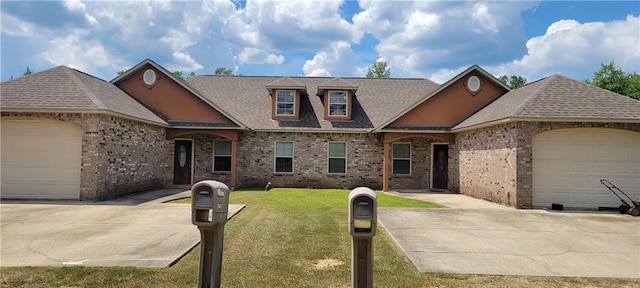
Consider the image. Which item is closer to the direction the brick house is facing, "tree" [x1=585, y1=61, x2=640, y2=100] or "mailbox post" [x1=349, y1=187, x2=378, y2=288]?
the mailbox post

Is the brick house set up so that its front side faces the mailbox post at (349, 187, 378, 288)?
yes

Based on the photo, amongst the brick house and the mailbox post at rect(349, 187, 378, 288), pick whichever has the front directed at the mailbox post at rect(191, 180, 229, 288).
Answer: the brick house

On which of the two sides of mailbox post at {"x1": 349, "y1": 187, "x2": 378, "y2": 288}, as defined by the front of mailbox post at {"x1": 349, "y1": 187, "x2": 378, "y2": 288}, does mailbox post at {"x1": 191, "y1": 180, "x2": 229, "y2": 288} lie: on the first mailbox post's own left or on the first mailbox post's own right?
on the first mailbox post's own right

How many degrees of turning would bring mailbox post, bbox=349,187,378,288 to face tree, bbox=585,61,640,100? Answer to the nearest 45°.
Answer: approximately 135° to its left

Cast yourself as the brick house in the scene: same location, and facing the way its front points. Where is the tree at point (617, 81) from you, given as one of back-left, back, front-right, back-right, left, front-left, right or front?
back-left

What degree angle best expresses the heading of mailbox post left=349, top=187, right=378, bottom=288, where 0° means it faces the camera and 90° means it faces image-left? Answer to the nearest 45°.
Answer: approximately 0°

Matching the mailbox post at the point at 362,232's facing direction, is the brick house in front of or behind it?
behind

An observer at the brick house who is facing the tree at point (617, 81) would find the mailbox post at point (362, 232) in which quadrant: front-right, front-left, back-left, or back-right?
back-right

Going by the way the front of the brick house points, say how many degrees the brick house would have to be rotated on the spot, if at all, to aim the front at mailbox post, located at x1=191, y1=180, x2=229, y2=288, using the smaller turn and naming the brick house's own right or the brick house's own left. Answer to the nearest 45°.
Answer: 0° — it already faces it

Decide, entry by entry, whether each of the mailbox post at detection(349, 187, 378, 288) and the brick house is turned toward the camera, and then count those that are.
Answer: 2
